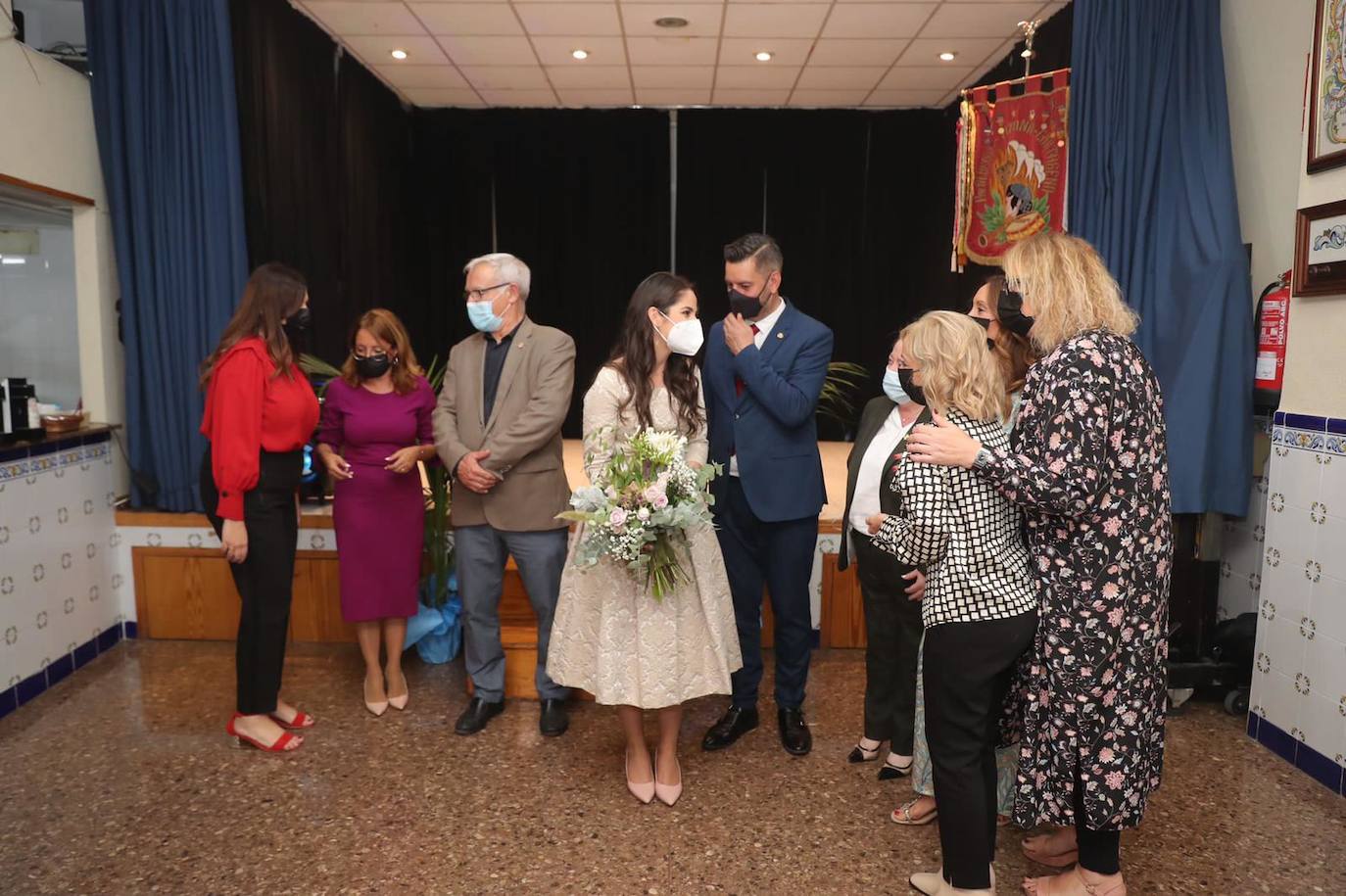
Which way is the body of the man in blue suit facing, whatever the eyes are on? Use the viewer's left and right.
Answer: facing the viewer and to the left of the viewer

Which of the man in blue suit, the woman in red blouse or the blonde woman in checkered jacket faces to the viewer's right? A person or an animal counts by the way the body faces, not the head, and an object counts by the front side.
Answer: the woman in red blouse

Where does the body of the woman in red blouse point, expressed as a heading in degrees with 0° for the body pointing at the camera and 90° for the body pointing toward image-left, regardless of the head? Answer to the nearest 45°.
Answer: approximately 270°

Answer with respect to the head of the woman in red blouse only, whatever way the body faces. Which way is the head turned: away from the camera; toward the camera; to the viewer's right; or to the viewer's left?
to the viewer's right

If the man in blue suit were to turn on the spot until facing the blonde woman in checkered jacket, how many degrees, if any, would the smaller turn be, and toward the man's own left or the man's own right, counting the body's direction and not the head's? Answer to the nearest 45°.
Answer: approximately 90° to the man's own left

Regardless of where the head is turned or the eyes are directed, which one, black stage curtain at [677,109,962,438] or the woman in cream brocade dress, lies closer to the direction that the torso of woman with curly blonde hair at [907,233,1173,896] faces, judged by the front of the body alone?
the woman in cream brocade dress

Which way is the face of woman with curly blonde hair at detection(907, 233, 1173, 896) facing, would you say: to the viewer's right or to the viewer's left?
to the viewer's left

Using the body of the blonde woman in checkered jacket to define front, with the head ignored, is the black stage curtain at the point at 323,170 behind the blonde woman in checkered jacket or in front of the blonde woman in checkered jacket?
in front

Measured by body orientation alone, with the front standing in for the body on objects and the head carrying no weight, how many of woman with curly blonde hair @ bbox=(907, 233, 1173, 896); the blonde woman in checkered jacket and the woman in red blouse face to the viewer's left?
2

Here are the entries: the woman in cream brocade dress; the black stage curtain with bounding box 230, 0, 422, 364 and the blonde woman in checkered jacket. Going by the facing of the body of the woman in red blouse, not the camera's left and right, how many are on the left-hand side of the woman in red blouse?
1

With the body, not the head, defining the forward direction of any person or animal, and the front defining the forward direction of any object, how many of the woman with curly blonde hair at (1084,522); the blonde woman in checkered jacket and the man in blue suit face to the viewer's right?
0

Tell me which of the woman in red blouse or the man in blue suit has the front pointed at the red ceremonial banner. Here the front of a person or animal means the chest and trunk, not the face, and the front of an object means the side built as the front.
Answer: the woman in red blouse

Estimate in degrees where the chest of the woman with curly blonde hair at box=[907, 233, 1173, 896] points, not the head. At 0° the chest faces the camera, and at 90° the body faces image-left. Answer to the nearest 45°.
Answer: approximately 90°

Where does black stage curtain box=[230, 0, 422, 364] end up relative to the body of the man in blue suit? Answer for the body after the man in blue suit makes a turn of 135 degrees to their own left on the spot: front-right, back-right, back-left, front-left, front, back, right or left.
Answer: back-left

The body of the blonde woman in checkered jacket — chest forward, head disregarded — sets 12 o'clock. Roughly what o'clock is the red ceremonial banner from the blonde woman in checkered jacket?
The red ceremonial banner is roughly at 3 o'clock from the blonde woman in checkered jacket.
